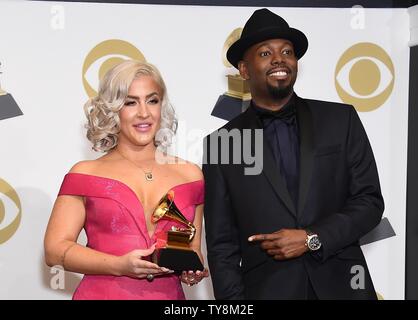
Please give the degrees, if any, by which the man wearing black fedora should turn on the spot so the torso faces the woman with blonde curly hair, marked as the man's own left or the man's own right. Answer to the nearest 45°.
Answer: approximately 90° to the man's own right

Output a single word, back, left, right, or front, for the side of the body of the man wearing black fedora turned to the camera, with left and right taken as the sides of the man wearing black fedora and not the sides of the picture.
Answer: front
